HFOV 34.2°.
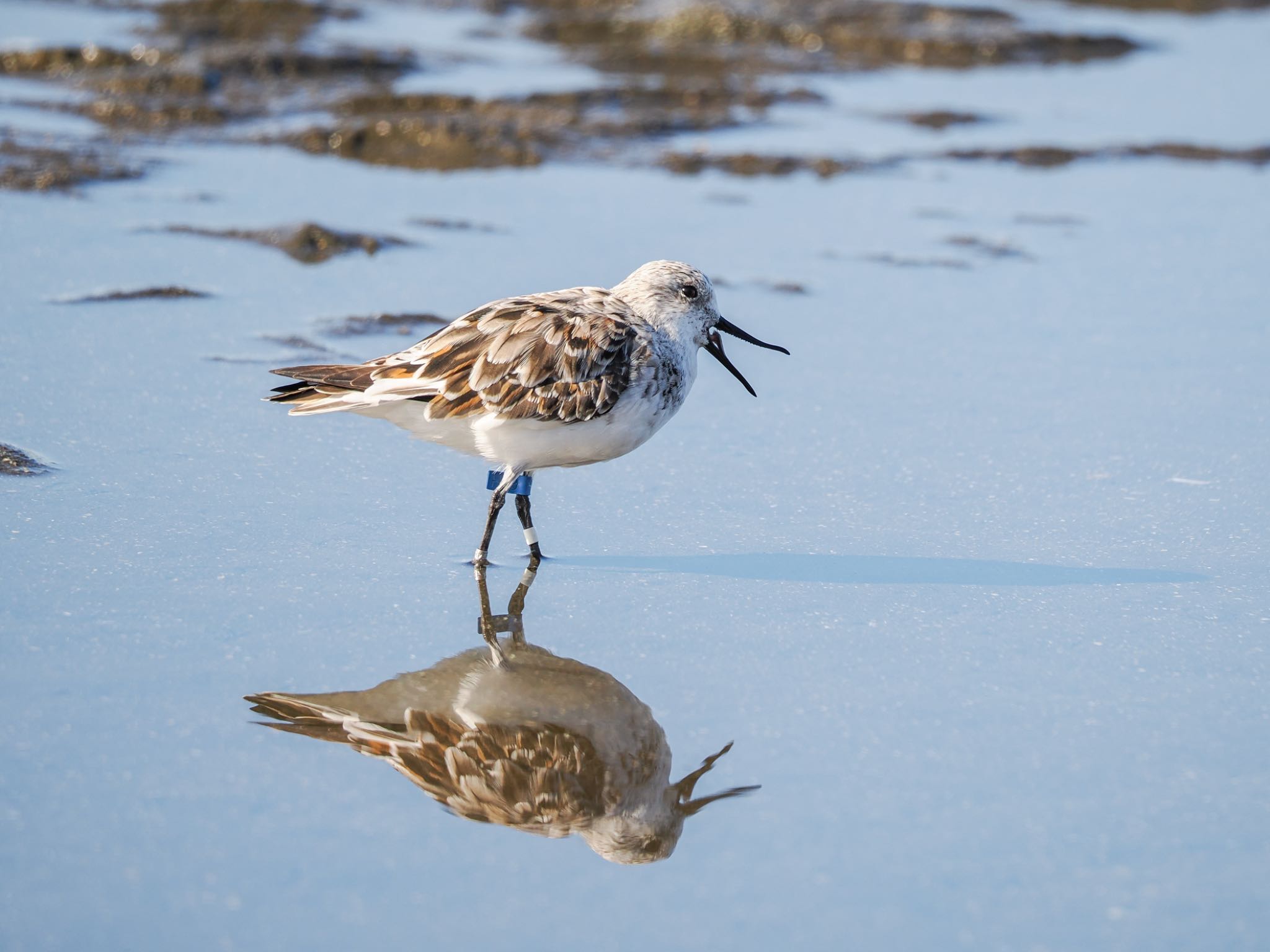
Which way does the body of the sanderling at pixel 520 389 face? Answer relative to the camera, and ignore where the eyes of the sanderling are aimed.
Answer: to the viewer's right
